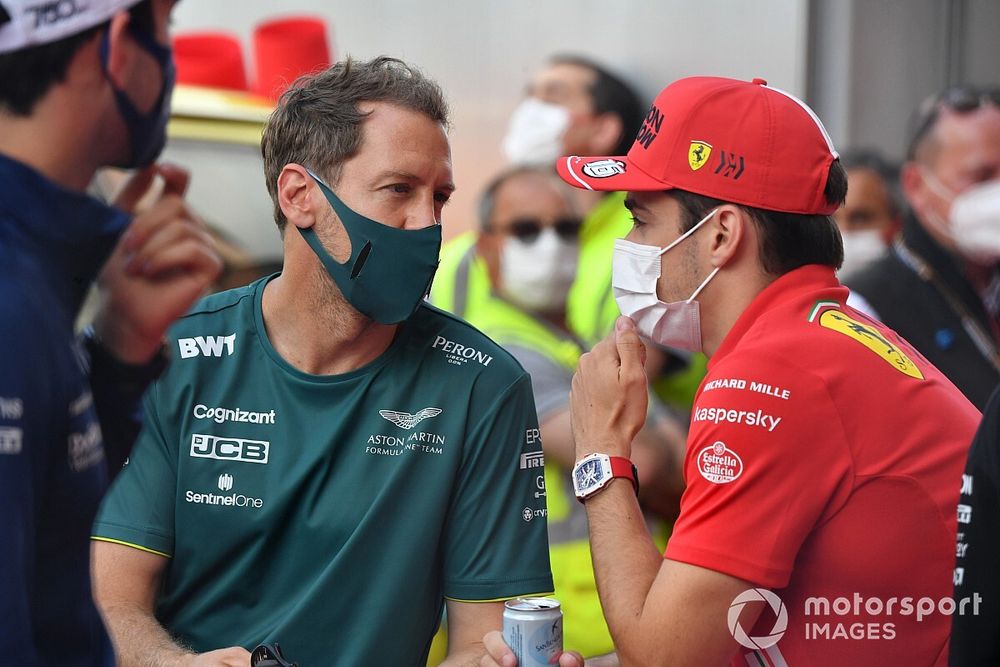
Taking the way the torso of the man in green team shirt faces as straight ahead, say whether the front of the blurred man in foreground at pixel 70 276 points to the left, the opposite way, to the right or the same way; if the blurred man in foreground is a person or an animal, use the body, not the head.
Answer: to the left

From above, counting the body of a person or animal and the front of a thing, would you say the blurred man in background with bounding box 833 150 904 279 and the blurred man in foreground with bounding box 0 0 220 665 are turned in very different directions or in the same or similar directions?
very different directions

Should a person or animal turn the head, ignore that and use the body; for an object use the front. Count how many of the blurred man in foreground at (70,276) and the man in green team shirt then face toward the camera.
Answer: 1

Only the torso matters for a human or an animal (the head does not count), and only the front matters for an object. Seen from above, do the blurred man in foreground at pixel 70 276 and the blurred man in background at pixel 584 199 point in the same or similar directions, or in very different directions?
very different directions

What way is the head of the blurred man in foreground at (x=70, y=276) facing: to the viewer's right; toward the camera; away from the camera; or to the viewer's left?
to the viewer's right

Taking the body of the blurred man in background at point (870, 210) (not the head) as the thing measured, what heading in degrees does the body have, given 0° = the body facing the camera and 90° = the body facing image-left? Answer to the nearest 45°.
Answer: approximately 45°

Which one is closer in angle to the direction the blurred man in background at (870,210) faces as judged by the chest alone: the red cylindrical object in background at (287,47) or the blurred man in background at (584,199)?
the blurred man in background

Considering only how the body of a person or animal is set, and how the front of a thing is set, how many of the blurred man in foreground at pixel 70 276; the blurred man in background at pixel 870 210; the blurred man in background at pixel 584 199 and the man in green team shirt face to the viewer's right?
1

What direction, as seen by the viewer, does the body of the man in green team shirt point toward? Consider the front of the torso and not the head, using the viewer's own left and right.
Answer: facing the viewer

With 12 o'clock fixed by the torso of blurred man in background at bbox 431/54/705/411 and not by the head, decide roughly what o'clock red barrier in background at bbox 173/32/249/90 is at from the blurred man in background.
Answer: The red barrier in background is roughly at 3 o'clock from the blurred man in background.

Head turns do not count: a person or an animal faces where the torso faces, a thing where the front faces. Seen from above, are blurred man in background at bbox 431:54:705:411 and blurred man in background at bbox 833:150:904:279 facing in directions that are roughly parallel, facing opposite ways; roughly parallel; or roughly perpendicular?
roughly parallel

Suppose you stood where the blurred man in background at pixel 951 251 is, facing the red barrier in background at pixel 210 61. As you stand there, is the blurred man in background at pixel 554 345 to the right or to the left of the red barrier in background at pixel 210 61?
left

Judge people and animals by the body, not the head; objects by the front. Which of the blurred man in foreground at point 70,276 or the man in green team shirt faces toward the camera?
the man in green team shirt

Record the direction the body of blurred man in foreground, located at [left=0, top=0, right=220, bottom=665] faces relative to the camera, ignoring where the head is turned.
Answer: to the viewer's right

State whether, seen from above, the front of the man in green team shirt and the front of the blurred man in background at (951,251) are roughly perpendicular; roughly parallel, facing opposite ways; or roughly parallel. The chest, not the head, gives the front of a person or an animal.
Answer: roughly parallel
